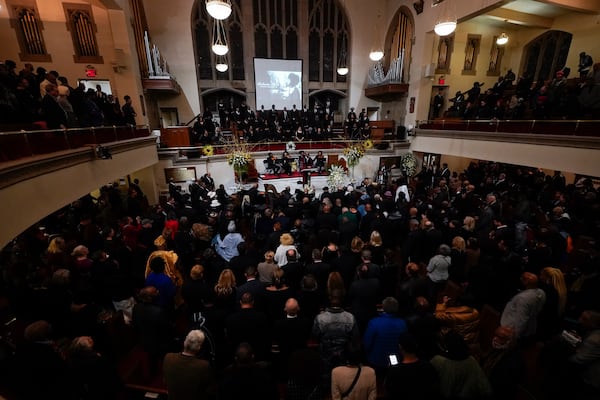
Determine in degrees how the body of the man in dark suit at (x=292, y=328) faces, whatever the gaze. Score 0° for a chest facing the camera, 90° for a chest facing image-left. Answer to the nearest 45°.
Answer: approximately 180°

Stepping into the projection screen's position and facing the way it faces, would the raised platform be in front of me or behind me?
in front

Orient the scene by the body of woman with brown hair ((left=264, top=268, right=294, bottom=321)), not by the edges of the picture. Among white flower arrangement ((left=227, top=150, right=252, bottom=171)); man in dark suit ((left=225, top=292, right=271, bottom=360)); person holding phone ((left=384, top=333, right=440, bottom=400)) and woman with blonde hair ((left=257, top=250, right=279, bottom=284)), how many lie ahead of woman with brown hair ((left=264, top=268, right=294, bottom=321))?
2

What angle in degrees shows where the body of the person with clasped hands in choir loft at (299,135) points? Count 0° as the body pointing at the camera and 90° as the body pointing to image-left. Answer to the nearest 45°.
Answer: approximately 0°

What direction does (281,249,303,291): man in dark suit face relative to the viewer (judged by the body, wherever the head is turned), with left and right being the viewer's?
facing away from the viewer

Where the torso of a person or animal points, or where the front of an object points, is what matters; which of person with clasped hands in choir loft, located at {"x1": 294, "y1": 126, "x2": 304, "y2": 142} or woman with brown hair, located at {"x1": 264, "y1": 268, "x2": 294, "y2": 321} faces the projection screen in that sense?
the woman with brown hair

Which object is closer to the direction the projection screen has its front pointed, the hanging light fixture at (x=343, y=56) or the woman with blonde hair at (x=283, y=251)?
the woman with blonde hair

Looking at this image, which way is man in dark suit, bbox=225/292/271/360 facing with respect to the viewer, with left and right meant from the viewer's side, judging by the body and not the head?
facing away from the viewer

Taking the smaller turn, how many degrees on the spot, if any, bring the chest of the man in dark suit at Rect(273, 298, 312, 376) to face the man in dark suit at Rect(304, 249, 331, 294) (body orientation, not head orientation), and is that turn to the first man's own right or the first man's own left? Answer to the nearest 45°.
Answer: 0° — they already face them

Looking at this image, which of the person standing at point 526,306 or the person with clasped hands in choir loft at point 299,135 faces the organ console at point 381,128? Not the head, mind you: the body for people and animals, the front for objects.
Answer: the person standing

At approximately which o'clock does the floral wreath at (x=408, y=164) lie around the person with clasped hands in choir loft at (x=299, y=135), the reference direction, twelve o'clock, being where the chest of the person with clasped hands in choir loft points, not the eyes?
The floral wreath is roughly at 9 o'clock from the person with clasped hands in choir loft.

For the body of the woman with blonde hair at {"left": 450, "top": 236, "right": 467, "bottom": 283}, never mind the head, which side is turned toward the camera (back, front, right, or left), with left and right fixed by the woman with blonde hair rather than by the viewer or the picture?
back

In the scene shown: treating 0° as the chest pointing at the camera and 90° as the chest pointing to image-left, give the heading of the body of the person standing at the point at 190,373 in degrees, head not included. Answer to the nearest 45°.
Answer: approximately 180°

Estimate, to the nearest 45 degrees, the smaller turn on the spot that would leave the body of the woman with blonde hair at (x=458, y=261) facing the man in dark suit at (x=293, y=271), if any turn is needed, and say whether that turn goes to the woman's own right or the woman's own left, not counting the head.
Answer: approximately 135° to the woman's own left

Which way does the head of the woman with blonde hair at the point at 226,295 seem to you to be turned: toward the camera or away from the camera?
away from the camera

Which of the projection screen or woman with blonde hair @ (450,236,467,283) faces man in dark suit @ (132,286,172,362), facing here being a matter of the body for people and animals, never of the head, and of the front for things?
the projection screen

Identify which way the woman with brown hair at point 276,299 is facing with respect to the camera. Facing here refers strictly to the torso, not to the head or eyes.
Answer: away from the camera

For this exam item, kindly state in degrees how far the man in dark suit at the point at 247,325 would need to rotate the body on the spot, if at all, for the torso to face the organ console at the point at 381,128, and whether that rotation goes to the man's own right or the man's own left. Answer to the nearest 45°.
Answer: approximately 45° to the man's own right

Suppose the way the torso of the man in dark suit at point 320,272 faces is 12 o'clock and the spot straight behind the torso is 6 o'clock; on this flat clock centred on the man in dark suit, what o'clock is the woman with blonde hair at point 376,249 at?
The woman with blonde hair is roughly at 2 o'clock from the man in dark suit.
